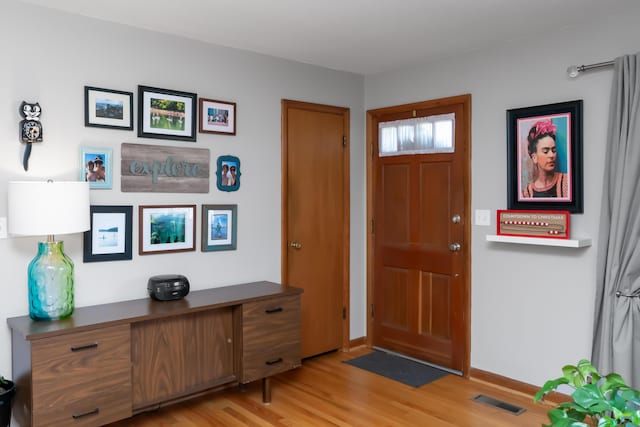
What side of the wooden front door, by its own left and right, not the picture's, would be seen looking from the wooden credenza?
front

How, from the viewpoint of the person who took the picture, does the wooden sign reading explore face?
facing the viewer and to the right of the viewer

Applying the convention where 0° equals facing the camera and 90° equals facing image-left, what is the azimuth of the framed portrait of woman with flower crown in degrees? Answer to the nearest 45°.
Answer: approximately 45°

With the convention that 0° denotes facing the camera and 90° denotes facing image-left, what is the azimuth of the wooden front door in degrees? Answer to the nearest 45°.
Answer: approximately 45°

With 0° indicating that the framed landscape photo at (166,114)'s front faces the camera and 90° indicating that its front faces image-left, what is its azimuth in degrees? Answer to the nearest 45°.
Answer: approximately 315°

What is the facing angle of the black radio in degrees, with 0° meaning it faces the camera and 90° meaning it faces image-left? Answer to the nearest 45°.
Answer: approximately 315°

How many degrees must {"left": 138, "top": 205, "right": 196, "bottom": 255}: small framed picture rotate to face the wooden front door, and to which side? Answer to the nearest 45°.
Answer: approximately 45° to its left

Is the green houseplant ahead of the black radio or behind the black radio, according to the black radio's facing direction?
ahead

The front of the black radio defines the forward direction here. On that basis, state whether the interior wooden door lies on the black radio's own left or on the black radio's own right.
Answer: on the black radio's own left
